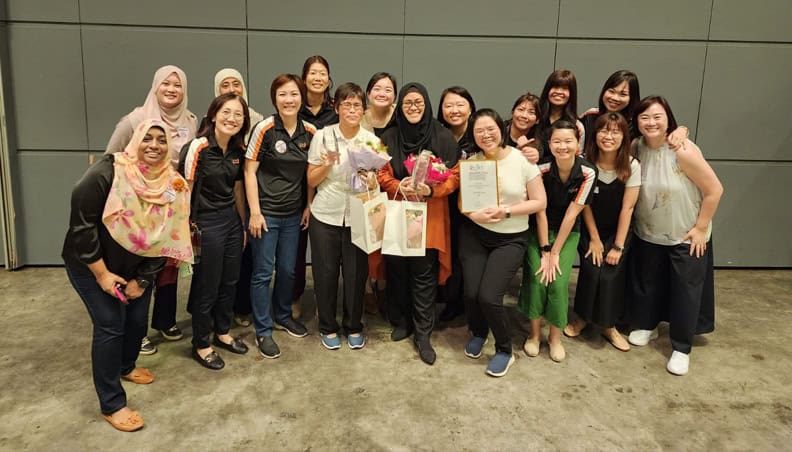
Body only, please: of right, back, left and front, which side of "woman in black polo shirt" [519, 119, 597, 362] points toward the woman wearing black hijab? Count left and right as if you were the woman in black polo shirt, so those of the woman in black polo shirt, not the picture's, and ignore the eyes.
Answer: right

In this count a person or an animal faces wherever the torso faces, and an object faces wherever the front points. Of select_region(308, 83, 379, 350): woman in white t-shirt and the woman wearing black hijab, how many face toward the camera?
2

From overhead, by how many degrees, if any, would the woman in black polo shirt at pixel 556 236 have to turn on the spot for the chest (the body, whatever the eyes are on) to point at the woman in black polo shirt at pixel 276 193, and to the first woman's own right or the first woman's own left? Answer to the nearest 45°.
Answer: approximately 90° to the first woman's own right

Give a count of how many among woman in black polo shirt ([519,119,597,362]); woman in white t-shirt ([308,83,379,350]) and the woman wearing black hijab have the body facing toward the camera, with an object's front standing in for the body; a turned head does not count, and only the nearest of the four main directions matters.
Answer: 3

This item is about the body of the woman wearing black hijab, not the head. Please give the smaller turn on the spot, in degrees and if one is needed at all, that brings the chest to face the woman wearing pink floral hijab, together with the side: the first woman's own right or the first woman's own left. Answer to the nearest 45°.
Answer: approximately 45° to the first woman's own right

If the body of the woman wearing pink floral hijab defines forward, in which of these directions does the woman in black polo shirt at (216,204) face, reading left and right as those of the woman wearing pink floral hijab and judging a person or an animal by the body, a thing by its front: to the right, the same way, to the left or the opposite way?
the same way

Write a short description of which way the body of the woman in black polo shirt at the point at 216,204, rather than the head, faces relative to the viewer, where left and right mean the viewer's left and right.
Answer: facing the viewer and to the right of the viewer

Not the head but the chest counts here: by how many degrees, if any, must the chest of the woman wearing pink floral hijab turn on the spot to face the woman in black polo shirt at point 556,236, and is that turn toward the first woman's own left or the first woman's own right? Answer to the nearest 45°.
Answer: approximately 45° to the first woman's own left

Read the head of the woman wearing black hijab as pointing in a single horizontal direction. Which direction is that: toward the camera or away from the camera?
toward the camera

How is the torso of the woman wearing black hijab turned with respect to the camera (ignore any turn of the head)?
toward the camera

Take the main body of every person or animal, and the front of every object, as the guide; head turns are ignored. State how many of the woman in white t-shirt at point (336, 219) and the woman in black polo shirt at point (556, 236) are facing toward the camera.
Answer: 2

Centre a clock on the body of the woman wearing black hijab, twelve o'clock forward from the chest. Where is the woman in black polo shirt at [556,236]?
The woman in black polo shirt is roughly at 9 o'clock from the woman wearing black hijab.

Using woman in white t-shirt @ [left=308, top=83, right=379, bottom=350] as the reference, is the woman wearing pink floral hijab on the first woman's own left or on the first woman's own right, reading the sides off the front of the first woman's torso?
on the first woman's own right

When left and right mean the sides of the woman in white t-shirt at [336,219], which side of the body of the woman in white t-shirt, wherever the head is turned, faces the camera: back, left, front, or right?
front

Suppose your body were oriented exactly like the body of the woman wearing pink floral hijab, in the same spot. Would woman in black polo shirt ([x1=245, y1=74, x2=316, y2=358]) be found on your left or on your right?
on your left
